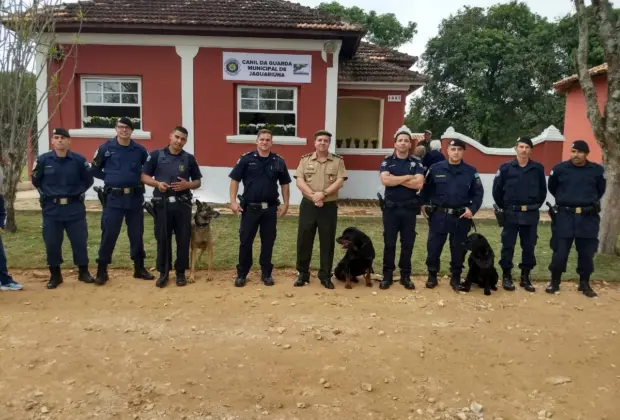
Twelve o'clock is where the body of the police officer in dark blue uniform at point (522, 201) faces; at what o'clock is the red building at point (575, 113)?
The red building is roughly at 6 o'clock from the police officer in dark blue uniform.

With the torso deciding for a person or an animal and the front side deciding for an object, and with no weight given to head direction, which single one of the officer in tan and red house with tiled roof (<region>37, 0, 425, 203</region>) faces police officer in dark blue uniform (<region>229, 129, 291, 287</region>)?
the red building

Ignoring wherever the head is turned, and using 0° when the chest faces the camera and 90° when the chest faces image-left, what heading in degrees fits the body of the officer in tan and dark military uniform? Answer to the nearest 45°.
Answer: approximately 0°

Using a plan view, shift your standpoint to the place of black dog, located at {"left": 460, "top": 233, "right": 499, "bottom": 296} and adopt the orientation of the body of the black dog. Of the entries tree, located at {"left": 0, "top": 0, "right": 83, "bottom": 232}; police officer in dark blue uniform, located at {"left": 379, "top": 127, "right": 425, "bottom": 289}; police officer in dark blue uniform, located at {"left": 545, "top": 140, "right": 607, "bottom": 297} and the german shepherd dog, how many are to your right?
3

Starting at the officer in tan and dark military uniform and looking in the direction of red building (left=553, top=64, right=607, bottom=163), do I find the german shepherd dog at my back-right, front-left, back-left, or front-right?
back-left

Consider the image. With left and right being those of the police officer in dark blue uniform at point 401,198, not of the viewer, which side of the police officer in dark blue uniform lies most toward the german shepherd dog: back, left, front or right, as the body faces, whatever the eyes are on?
right

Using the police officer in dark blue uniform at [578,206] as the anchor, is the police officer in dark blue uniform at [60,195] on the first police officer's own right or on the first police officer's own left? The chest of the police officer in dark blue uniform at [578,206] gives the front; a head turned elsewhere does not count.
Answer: on the first police officer's own right

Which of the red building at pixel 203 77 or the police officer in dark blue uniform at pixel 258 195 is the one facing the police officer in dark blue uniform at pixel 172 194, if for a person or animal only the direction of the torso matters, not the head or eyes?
the red building

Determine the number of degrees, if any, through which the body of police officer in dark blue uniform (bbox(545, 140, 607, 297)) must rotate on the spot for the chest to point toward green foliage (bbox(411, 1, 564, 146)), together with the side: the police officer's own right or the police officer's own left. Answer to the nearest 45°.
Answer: approximately 180°
